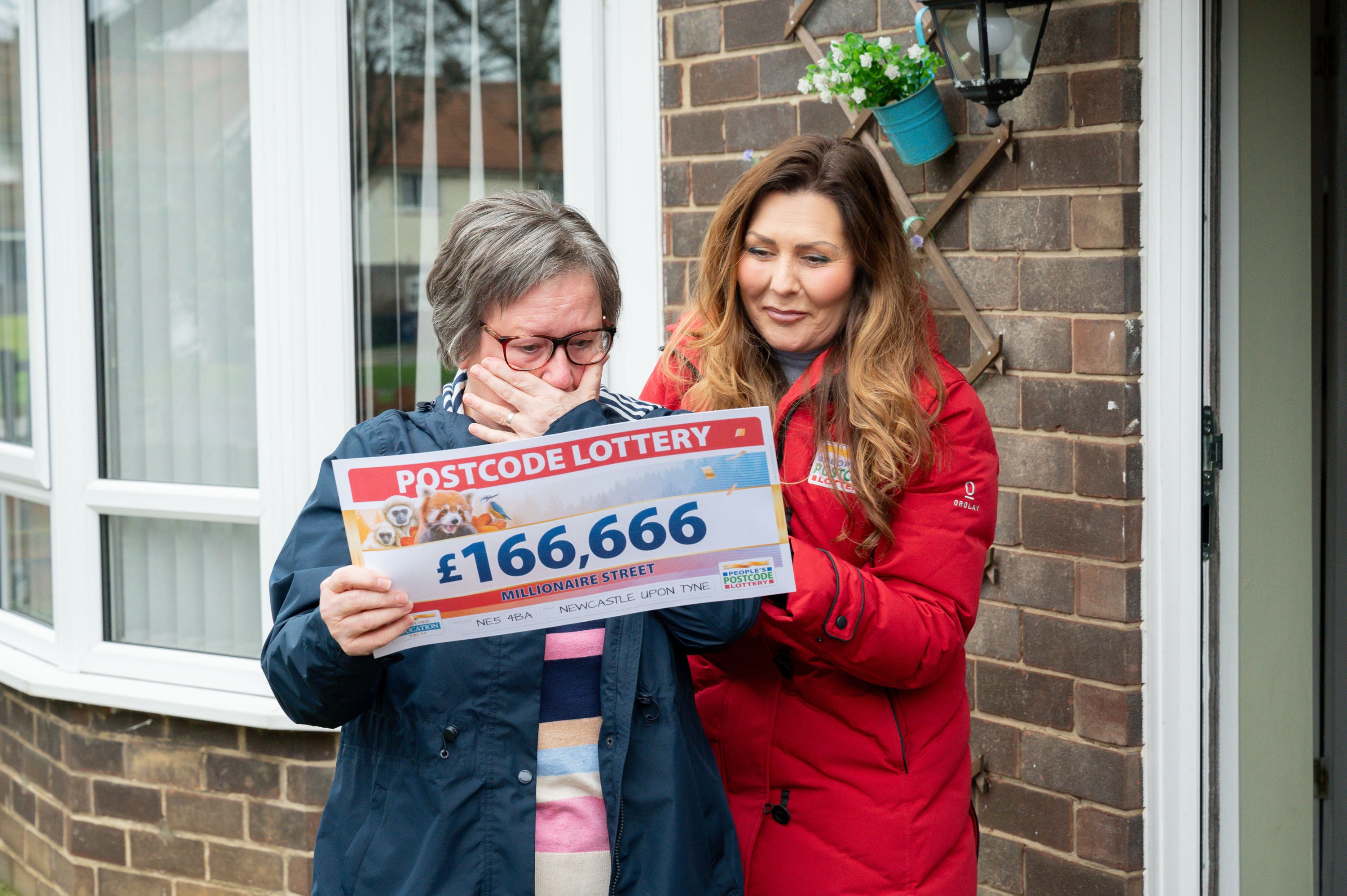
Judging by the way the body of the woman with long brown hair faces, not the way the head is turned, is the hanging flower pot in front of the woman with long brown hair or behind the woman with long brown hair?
behind

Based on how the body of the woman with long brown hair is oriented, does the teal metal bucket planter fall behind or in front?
behind

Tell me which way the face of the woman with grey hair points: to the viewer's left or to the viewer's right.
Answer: to the viewer's right

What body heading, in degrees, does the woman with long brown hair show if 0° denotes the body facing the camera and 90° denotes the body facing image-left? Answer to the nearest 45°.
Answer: approximately 45°

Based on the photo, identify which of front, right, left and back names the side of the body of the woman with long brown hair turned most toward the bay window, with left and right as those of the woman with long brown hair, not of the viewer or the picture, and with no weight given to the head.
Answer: right

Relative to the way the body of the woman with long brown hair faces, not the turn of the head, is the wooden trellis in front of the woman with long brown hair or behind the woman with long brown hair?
behind
